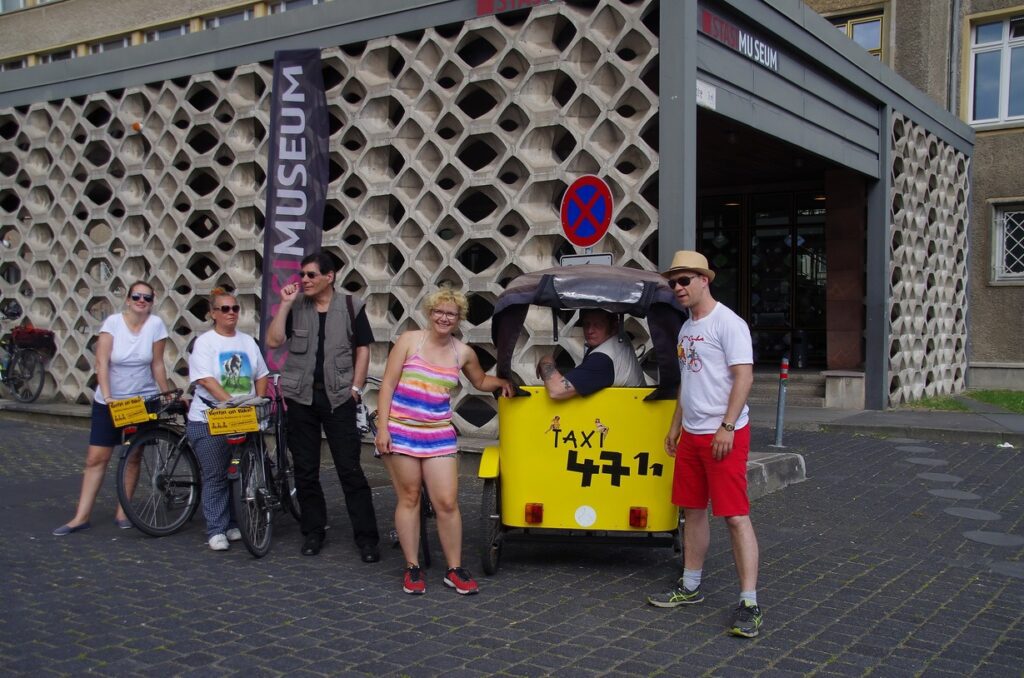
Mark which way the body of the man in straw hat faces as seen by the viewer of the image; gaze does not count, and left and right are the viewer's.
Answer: facing the viewer and to the left of the viewer

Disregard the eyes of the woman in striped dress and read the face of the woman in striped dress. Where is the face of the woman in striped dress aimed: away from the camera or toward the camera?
toward the camera

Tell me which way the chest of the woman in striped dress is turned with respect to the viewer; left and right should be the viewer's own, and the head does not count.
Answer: facing the viewer

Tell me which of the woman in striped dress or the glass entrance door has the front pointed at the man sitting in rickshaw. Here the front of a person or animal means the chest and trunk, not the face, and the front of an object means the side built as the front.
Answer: the glass entrance door

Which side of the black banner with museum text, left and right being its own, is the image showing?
front

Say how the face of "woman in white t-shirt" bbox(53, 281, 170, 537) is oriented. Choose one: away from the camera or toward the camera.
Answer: toward the camera

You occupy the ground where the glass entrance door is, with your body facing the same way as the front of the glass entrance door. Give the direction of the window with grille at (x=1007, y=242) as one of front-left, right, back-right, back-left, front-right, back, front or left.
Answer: left

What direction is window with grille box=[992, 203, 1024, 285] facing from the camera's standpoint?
toward the camera

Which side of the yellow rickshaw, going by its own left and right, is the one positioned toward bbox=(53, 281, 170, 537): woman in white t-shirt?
left

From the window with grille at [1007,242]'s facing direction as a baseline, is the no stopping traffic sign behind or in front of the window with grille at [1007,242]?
in front

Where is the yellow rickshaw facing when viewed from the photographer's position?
facing away from the viewer
